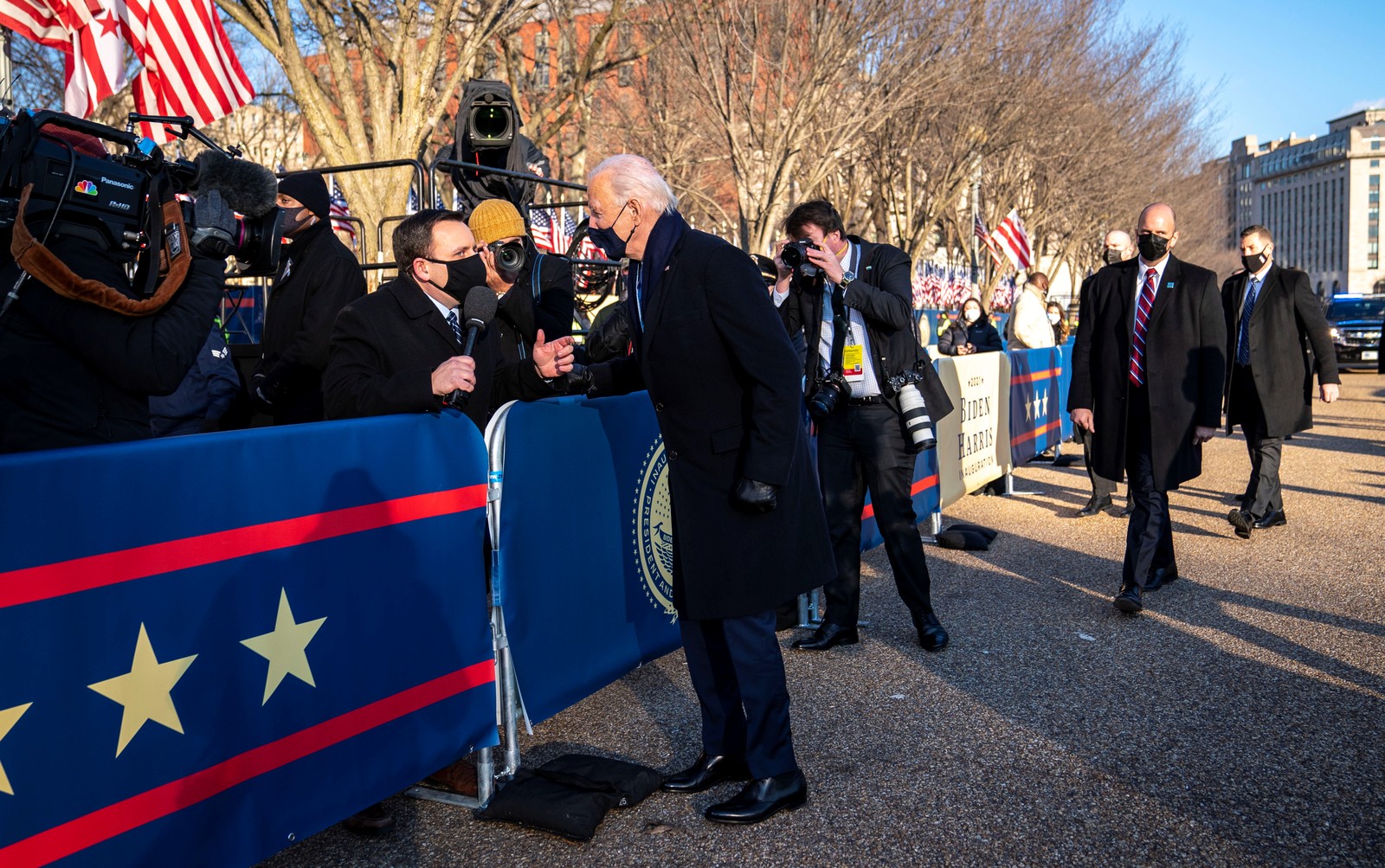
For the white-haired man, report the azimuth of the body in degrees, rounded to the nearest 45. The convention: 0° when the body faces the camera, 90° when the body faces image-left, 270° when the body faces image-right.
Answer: approximately 90°

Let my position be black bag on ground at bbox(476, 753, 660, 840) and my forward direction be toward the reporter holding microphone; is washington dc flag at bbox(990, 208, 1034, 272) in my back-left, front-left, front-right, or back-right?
front-right

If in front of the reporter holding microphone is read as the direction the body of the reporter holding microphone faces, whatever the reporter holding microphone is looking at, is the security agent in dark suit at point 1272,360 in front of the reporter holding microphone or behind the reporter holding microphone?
in front

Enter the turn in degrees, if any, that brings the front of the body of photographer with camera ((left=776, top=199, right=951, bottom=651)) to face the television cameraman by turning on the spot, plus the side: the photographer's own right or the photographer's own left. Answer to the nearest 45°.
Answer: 0° — they already face them

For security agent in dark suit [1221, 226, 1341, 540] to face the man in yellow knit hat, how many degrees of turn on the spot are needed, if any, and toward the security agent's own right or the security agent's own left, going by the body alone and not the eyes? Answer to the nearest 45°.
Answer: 0° — they already face them

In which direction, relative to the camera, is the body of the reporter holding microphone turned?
to the viewer's right

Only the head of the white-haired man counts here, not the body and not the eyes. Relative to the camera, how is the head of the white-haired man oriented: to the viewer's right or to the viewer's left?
to the viewer's left

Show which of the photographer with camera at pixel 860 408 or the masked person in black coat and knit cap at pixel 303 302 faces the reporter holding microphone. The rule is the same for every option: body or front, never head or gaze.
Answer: the photographer with camera

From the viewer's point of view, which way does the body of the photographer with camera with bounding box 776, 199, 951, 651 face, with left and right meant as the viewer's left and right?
facing the viewer and to the left of the viewer
